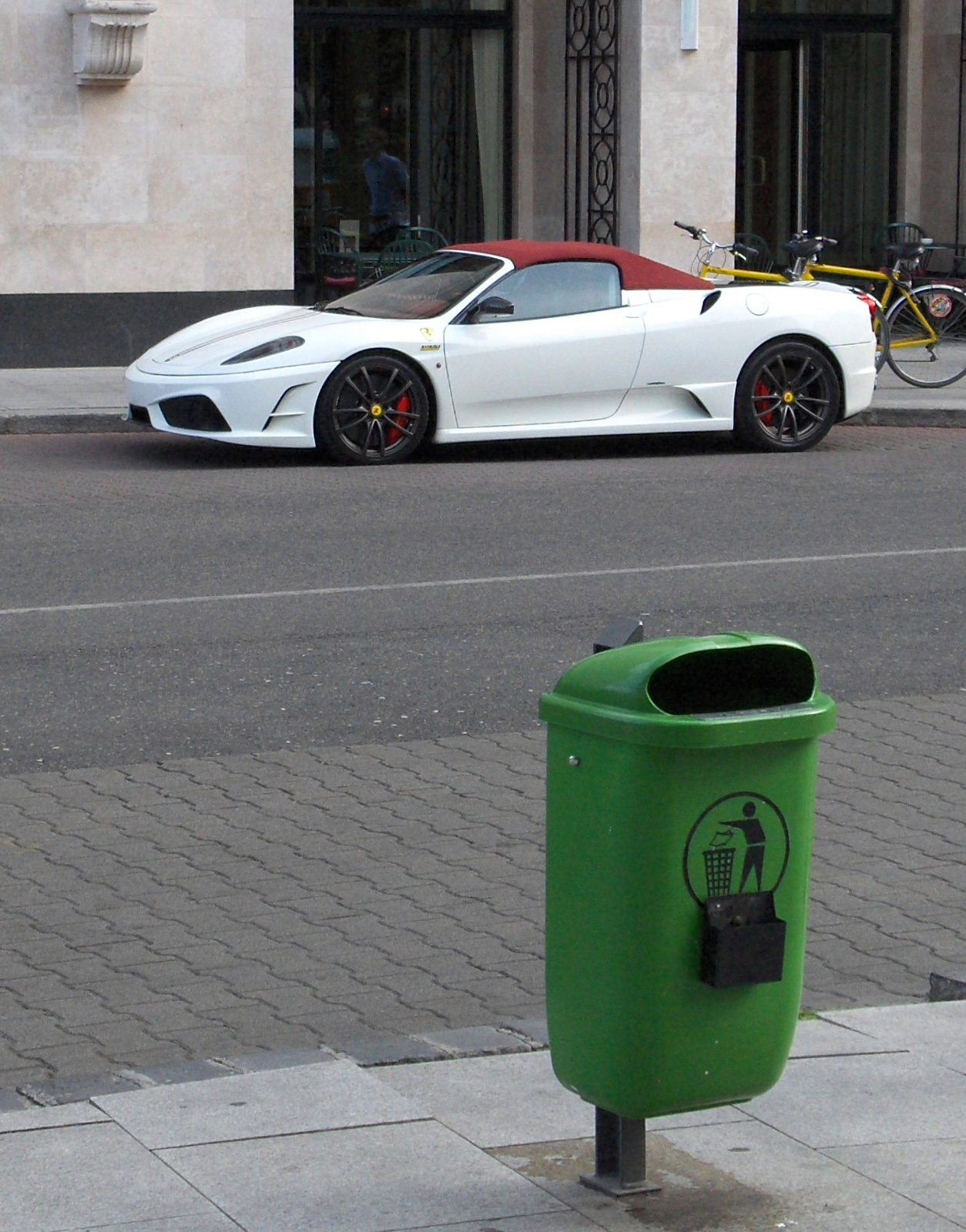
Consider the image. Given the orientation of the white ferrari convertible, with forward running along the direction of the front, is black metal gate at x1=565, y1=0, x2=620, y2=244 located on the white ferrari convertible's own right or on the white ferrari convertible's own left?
on the white ferrari convertible's own right

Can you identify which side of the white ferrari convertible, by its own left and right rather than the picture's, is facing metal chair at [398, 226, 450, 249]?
right

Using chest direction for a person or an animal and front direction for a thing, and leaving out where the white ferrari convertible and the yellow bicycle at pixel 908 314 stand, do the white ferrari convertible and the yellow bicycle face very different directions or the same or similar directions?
same or similar directions

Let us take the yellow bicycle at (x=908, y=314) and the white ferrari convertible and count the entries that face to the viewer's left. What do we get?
2

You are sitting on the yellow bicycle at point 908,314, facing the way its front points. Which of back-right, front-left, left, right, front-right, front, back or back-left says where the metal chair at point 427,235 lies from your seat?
front-right

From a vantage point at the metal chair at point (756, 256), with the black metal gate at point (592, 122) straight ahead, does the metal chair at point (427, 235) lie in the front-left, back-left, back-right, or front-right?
front-right

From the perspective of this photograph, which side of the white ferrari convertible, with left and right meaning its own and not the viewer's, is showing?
left

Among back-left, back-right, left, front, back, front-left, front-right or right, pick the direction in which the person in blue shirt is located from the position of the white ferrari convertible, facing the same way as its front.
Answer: right

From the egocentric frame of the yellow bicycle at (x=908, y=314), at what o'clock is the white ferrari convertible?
The white ferrari convertible is roughly at 10 o'clock from the yellow bicycle.

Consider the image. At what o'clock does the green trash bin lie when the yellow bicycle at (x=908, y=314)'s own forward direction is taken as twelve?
The green trash bin is roughly at 9 o'clock from the yellow bicycle.

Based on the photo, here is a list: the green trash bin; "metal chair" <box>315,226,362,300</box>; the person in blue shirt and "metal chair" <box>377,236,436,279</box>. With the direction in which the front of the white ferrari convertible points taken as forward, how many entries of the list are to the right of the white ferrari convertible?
3

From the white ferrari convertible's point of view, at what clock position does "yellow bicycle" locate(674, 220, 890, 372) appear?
The yellow bicycle is roughly at 4 o'clock from the white ferrari convertible.

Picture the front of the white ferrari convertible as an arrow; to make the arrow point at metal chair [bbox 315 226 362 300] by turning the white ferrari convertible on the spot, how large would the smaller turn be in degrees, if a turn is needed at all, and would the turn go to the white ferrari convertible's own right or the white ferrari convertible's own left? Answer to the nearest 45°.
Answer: approximately 90° to the white ferrari convertible's own right

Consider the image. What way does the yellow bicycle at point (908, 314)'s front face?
to the viewer's left

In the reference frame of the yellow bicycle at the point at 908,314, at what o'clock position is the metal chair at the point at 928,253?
The metal chair is roughly at 3 o'clock from the yellow bicycle.

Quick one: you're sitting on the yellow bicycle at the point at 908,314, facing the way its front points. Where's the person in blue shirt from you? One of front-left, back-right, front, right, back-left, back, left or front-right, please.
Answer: front-right
